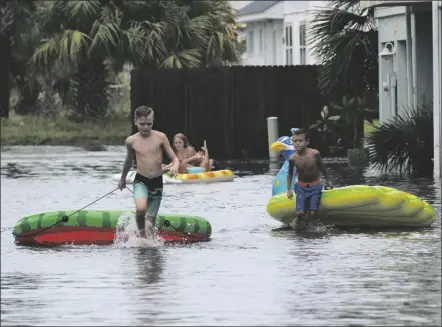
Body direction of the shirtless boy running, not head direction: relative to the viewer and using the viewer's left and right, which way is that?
facing the viewer

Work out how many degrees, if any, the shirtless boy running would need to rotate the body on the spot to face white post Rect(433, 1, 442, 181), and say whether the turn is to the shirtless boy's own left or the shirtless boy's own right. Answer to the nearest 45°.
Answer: approximately 135° to the shirtless boy's own left

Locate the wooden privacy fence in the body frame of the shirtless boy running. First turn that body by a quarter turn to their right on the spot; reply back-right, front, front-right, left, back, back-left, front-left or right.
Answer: right

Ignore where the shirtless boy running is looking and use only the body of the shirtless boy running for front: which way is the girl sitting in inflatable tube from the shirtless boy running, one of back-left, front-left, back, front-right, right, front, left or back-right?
back

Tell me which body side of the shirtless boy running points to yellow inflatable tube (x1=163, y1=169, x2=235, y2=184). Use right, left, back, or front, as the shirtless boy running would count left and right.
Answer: back

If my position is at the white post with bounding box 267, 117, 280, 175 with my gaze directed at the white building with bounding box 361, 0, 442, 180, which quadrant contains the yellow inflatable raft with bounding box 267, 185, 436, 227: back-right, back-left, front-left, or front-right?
front-right

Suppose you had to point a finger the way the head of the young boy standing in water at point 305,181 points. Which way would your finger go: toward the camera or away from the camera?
toward the camera

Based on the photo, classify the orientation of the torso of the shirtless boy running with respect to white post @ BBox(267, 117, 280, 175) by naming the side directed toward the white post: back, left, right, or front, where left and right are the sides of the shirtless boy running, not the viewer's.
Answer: back

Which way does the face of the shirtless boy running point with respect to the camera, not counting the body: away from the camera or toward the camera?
toward the camera

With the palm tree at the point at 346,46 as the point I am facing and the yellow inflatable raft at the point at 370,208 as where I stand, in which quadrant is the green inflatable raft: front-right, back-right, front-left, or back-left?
back-left

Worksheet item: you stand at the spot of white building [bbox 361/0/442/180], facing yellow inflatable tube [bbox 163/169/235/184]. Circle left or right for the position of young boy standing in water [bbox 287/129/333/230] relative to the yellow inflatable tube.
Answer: left

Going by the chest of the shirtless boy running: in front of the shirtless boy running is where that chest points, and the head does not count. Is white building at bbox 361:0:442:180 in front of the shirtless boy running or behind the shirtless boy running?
behind
